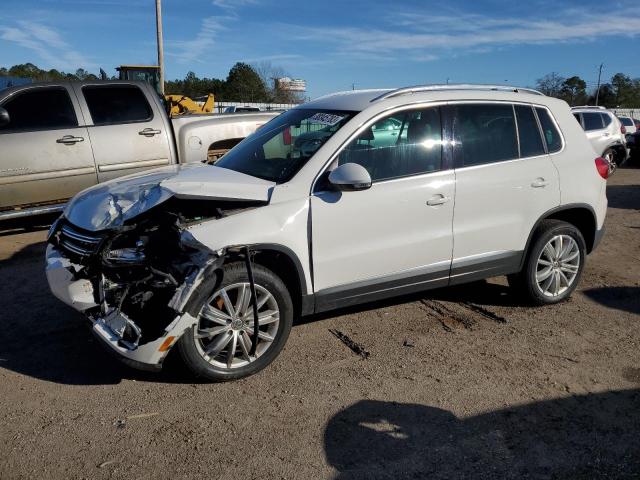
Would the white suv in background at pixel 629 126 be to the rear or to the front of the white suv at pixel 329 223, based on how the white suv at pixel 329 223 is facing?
to the rear

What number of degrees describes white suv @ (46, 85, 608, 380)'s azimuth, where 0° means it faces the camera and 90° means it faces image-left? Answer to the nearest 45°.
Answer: approximately 45°

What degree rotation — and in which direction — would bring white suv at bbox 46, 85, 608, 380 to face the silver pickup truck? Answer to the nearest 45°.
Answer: approximately 90° to its right

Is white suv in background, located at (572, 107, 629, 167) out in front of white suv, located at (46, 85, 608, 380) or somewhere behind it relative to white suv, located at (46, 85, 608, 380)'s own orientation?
behind
